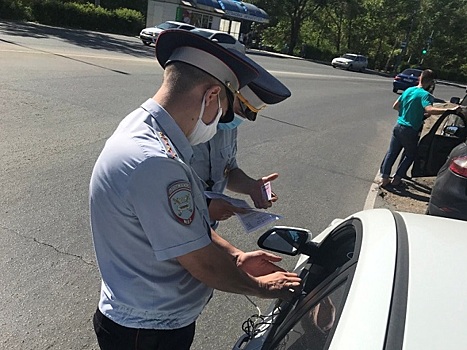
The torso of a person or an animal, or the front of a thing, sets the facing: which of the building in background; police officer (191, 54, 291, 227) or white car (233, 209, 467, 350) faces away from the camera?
the white car

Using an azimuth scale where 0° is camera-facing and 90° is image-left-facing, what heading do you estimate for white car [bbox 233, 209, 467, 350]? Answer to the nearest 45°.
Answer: approximately 180°

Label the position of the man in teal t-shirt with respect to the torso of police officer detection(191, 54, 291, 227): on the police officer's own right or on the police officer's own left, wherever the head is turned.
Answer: on the police officer's own left

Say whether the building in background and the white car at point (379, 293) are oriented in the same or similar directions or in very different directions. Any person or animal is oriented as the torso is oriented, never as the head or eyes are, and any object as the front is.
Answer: very different directions

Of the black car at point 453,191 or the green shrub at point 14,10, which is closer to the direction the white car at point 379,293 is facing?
the black car

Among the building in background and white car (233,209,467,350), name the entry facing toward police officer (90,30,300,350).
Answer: the building in background

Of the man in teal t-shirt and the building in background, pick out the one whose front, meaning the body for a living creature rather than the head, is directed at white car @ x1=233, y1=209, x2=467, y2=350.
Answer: the building in background

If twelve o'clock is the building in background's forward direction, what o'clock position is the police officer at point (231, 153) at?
The police officer is roughly at 12 o'clock from the building in background.

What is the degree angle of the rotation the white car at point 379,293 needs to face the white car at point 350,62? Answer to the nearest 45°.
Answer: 0° — it already faces it

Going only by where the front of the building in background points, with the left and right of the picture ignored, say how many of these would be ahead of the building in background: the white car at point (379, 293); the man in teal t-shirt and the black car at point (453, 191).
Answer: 3

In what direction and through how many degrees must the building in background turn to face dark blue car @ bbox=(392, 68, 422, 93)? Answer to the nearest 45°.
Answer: approximately 45° to its left

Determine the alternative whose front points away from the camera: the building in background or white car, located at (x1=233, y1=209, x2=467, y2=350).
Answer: the white car

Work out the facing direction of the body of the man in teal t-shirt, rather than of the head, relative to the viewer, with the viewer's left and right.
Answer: facing away from the viewer and to the right of the viewer

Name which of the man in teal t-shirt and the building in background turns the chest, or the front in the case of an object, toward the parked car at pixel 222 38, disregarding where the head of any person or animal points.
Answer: the building in background
